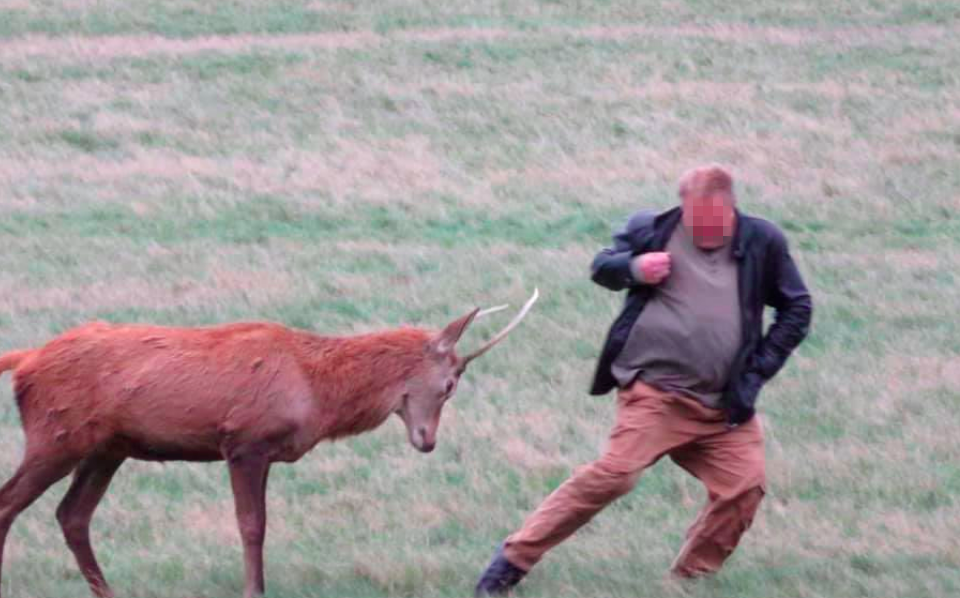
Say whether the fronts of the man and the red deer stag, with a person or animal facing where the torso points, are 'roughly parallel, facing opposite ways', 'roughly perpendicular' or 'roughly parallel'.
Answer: roughly perpendicular

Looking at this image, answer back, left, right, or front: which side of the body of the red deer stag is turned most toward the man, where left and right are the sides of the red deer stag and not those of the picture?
front

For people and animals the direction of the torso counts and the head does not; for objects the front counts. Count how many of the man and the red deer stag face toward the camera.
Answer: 1

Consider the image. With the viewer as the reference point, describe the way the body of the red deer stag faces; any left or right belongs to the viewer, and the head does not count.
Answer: facing to the right of the viewer

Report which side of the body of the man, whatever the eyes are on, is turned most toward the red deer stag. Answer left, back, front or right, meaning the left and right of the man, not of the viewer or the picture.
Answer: right

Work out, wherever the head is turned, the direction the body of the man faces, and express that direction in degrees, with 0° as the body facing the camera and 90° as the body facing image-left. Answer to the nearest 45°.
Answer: approximately 0°
